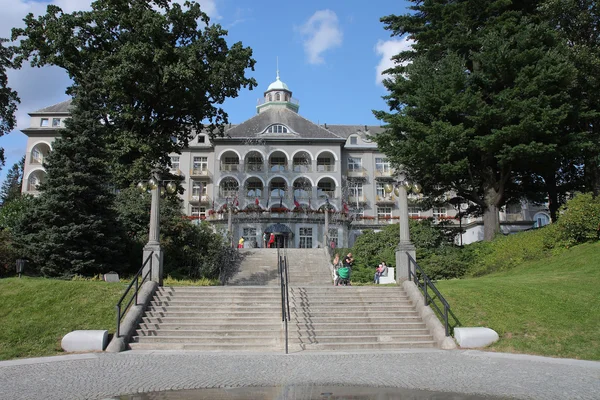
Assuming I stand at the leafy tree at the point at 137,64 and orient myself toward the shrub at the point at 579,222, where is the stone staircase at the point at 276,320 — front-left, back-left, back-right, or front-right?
front-right

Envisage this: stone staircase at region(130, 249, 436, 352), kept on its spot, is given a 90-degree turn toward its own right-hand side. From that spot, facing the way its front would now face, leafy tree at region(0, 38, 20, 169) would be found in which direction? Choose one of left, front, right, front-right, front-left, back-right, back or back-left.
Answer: front-right

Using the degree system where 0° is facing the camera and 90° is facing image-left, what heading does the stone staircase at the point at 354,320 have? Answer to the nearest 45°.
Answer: approximately 0°

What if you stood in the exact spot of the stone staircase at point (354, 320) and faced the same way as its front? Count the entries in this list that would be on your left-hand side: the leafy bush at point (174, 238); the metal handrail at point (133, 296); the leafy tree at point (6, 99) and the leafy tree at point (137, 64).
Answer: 0

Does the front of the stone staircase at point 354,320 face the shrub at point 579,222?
no

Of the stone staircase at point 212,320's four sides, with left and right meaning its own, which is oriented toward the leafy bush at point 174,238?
back

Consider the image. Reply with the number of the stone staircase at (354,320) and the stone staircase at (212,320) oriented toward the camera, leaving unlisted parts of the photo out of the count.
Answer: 2

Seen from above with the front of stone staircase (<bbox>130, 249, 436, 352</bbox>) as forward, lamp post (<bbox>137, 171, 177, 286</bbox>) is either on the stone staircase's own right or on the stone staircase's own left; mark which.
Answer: on the stone staircase's own right

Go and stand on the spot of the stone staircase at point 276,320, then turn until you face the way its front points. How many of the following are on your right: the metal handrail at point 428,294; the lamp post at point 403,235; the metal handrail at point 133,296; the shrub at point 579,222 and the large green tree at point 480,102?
1

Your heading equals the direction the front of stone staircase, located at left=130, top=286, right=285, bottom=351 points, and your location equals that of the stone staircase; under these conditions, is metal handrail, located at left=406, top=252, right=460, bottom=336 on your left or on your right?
on your left

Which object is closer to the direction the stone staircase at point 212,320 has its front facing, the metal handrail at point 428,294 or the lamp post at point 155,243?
the metal handrail

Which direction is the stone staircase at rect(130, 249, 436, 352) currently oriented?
toward the camera

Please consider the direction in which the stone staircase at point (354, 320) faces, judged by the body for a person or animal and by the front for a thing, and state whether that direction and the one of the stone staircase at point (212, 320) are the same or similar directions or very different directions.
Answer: same or similar directions

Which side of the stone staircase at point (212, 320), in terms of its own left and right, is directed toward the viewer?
front
